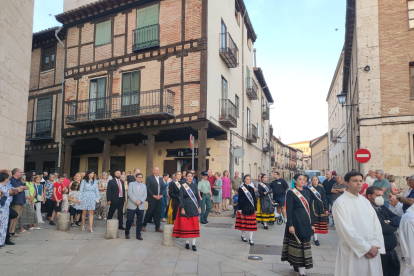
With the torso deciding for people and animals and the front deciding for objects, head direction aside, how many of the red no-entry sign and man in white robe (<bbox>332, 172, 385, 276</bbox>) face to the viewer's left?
0

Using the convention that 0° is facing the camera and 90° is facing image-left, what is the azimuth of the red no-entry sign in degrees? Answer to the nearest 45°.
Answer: approximately 0°

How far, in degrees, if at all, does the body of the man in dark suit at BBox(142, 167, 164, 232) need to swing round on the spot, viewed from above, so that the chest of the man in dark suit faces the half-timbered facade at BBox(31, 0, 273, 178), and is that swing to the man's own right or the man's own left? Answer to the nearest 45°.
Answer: approximately 135° to the man's own left

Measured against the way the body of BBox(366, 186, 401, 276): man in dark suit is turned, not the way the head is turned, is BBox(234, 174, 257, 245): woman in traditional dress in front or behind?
behind

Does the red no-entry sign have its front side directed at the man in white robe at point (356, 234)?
yes

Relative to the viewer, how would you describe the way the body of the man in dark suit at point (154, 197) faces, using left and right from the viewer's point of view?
facing the viewer and to the right of the viewer

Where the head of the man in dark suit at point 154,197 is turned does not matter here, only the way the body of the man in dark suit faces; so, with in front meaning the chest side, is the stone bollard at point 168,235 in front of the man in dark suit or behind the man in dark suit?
in front

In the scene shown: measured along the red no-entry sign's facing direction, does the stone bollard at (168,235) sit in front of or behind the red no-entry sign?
in front

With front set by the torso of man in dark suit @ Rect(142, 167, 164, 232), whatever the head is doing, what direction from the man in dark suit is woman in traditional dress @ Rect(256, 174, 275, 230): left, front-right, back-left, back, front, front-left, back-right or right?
front-left

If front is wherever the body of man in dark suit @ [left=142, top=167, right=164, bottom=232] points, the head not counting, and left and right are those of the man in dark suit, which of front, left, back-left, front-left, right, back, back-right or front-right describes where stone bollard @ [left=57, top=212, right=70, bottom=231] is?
back-right

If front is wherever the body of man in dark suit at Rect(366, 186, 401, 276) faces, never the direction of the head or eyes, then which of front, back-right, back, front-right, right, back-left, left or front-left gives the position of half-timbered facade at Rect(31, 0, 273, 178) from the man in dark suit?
back

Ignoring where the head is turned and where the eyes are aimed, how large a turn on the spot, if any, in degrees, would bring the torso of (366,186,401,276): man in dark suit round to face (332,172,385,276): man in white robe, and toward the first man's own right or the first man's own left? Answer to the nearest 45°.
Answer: approximately 90° to the first man's own right

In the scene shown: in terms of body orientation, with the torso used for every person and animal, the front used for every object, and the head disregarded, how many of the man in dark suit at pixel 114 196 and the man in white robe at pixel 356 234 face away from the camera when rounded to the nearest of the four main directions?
0
